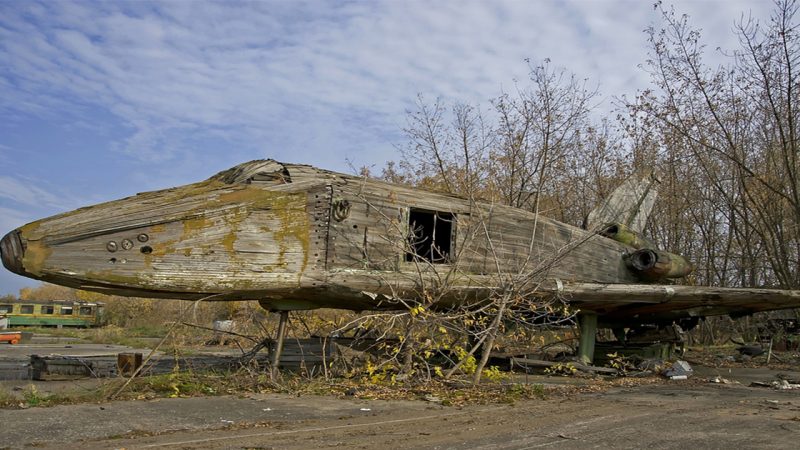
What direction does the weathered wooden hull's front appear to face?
to the viewer's left

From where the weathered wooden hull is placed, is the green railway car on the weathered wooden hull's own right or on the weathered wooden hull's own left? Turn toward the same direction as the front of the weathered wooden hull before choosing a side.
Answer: on the weathered wooden hull's own right
